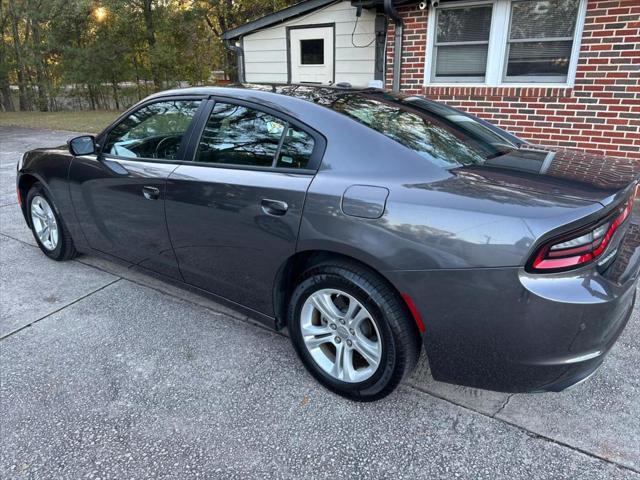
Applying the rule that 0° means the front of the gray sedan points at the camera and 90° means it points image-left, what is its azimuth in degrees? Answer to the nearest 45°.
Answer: approximately 135°

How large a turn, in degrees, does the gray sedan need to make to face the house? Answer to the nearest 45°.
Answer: approximately 90° to its right

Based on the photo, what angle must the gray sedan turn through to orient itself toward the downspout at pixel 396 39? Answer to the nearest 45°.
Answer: approximately 45° to its right

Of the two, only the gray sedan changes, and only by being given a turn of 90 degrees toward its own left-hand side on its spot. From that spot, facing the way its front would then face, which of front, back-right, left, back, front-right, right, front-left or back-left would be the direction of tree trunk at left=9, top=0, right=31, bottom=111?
right

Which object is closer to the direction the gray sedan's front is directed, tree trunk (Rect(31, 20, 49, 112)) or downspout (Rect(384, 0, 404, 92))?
the tree trunk

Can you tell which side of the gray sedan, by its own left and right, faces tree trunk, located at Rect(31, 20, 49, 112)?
front
